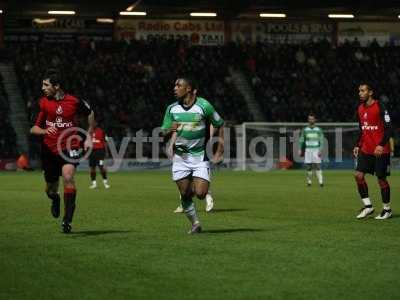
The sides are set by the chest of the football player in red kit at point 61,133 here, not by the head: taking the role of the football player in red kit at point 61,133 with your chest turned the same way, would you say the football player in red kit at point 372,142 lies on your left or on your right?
on your left

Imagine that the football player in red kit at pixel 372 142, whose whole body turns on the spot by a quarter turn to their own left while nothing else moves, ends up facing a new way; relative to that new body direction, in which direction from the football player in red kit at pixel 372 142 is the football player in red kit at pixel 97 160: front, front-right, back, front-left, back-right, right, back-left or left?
back

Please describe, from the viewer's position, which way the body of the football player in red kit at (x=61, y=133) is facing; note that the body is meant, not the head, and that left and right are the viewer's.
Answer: facing the viewer

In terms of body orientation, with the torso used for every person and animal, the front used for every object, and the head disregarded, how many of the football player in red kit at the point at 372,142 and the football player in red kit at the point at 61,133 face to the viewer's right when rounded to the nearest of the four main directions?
0

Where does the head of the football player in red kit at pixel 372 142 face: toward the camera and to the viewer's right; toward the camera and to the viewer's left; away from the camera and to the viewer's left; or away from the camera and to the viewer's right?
toward the camera and to the viewer's left

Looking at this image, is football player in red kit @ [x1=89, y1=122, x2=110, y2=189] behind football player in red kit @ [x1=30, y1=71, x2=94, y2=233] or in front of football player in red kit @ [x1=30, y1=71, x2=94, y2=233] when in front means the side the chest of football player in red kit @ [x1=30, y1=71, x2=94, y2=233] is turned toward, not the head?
behind

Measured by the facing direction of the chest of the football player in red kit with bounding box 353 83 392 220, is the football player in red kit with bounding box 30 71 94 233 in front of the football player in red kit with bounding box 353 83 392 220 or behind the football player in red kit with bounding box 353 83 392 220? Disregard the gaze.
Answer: in front
